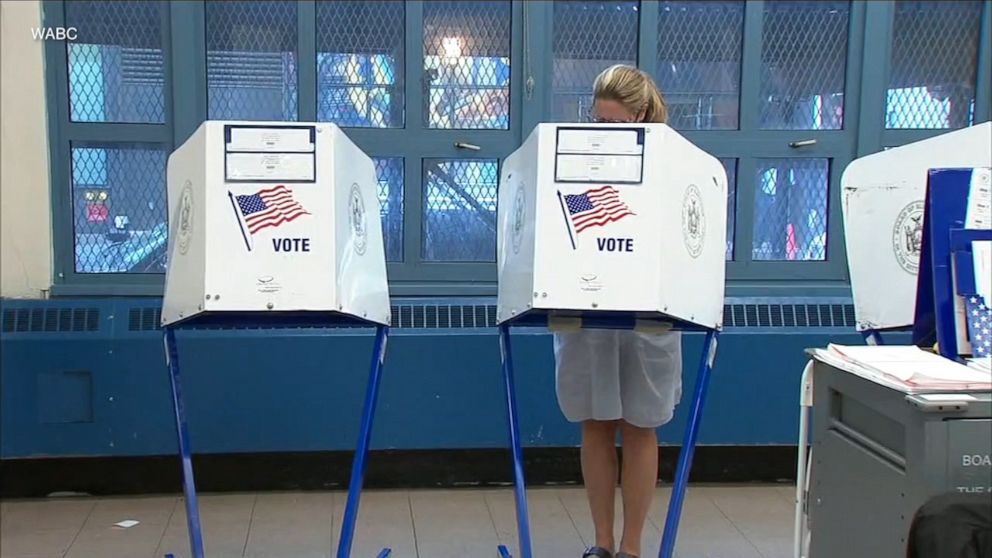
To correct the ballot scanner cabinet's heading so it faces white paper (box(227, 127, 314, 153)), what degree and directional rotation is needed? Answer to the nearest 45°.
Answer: approximately 135° to its right

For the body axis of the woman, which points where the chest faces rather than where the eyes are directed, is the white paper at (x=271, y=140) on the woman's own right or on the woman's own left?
on the woman's own right

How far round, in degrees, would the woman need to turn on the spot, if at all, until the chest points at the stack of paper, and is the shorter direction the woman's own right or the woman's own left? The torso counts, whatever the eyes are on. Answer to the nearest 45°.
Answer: approximately 45° to the woman's own left

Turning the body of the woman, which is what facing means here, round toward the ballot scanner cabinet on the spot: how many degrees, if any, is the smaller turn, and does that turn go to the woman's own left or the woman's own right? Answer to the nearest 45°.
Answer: approximately 45° to the woman's own left

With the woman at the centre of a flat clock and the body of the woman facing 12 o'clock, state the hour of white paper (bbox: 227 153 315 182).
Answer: The white paper is roughly at 2 o'clock from the woman.
